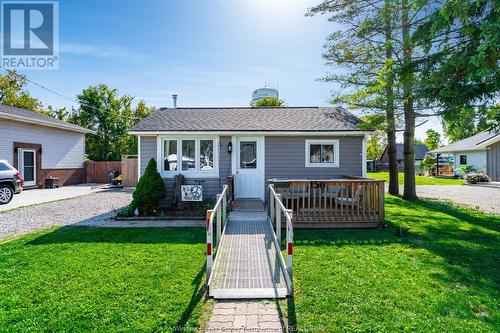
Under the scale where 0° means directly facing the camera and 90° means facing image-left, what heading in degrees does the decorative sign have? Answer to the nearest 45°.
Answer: approximately 0°

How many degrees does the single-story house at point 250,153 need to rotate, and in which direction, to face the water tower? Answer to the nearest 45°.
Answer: approximately 180°

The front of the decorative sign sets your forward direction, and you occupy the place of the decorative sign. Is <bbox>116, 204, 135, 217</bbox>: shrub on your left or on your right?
on your right

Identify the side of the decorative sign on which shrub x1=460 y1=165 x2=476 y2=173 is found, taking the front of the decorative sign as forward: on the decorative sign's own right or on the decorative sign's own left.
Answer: on the decorative sign's own left

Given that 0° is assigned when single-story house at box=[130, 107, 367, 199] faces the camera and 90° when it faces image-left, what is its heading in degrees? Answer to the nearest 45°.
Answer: approximately 0°

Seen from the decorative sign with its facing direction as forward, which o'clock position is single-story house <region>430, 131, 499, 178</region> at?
The single-story house is roughly at 8 o'clock from the decorative sign.

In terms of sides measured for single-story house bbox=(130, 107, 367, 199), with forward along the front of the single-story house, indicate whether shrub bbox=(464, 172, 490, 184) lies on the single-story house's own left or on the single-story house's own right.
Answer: on the single-story house's own left

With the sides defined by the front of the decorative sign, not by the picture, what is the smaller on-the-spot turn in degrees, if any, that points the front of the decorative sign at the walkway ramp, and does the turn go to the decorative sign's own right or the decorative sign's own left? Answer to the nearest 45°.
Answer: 0° — it already faces it

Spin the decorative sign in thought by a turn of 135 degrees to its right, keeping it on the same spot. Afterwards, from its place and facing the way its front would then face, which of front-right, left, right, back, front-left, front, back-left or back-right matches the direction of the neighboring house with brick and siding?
front
